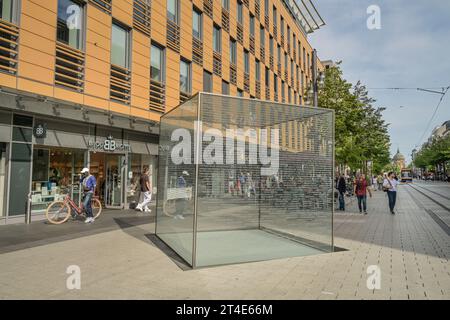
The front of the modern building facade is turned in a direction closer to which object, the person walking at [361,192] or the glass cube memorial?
the glass cube memorial

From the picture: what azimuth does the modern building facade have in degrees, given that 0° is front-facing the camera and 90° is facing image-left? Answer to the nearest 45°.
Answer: approximately 315°

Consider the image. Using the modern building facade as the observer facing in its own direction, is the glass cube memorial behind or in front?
in front
